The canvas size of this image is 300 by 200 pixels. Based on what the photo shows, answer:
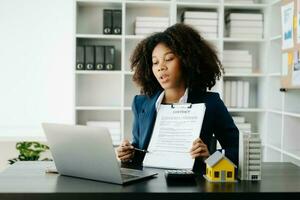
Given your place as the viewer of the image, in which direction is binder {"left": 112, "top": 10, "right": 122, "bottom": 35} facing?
facing the viewer

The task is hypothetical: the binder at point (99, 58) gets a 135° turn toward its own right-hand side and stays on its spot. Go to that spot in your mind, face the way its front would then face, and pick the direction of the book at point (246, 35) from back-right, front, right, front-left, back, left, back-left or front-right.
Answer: back-right

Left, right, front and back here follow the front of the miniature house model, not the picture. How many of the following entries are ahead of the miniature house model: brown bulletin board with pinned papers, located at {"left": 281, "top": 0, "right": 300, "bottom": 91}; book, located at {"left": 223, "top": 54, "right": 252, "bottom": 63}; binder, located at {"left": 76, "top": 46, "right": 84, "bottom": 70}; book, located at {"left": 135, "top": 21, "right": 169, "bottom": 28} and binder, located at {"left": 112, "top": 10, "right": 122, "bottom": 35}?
0

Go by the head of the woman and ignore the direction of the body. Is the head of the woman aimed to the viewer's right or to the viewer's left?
to the viewer's left

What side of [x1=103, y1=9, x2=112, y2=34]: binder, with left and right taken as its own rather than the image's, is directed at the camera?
front

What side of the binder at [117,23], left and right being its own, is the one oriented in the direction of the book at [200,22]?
left

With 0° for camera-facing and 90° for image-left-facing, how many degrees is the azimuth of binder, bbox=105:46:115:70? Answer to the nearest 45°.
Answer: approximately 0°

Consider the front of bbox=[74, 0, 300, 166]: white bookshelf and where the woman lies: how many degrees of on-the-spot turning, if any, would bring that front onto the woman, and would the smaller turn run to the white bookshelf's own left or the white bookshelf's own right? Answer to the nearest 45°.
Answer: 0° — it already faces them

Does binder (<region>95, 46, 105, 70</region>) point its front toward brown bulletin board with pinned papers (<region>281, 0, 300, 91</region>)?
no

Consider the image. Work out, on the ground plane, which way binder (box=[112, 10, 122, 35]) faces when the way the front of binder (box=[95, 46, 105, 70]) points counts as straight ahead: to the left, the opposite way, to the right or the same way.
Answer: the same way

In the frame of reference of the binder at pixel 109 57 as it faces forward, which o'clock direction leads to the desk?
The desk is roughly at 12 o'clock from the binder.

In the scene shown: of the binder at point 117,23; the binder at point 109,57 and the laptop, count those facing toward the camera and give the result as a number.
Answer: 2

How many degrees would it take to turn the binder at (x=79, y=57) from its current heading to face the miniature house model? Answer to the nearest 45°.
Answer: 0° — it already faces it

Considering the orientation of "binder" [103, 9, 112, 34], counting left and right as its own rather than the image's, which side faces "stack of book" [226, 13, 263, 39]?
left

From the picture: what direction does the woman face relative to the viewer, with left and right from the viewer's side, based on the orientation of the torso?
facing the viewer and to the left of the viewer

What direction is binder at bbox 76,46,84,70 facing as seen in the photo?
toward the camera

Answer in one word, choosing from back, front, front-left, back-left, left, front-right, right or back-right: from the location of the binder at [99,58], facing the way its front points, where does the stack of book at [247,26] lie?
left
